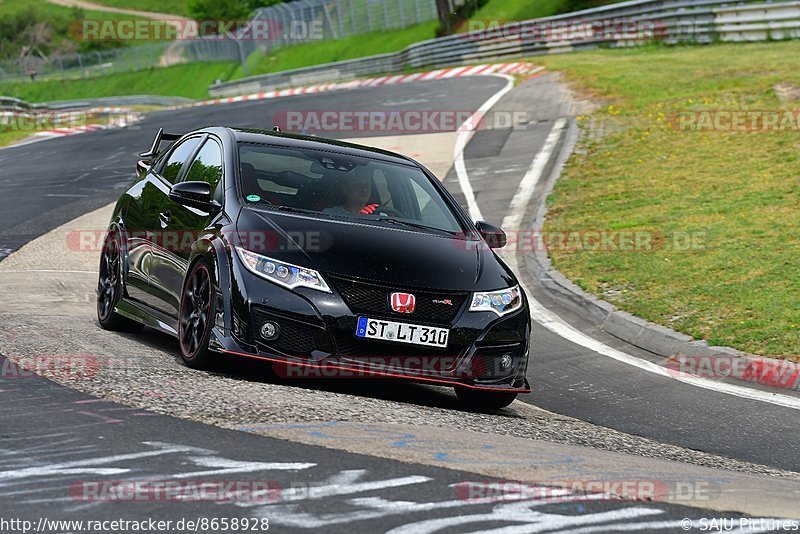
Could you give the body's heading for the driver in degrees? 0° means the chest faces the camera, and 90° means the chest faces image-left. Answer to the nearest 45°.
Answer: approximately 315°

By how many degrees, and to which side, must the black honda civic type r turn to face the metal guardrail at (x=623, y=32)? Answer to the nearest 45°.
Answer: approximately 135° to its left

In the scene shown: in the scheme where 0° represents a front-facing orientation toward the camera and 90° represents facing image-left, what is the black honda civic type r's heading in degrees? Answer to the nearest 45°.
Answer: approximately 315°

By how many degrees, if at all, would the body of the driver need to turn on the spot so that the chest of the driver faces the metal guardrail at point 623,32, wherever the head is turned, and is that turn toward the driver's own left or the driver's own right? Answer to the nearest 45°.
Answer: approximately 135° to the driver's own left
